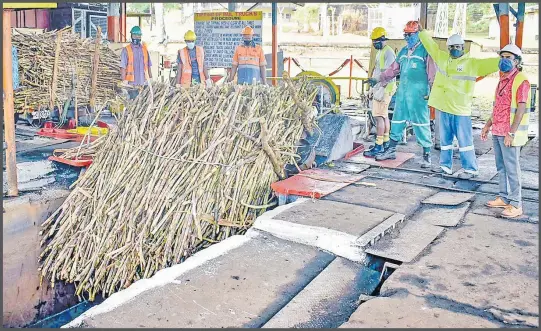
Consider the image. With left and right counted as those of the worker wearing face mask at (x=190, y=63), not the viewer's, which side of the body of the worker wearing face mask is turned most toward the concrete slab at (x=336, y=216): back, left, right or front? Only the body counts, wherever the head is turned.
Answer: front

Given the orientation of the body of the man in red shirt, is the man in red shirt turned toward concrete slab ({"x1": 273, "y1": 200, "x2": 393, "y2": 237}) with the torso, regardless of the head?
yes

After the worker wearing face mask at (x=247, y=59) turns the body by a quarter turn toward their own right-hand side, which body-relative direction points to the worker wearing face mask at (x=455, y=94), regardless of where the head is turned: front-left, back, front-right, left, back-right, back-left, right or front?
back-left

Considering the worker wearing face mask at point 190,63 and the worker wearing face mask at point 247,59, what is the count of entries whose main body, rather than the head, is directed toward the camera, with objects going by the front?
2

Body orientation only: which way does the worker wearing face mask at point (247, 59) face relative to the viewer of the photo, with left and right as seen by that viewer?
facing the viewer

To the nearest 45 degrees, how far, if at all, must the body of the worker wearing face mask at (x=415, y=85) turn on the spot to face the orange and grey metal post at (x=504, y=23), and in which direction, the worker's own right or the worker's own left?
approximately 180°

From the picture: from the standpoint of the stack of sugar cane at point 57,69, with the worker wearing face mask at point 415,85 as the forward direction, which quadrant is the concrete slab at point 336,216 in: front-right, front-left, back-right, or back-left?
front-right

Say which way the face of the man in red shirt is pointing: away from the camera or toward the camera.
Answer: toward the camera

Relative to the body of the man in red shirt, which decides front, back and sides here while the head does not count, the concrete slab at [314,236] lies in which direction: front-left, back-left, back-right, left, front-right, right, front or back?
front

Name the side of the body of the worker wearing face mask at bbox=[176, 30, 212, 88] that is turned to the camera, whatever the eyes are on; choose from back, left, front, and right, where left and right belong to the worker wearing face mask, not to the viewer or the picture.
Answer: front

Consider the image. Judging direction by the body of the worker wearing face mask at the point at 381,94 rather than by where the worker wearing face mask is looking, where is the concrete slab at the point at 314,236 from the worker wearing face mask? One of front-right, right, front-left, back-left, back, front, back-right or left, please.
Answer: front-left

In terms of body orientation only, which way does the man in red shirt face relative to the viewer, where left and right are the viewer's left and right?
facing the viewer and to the left of the viewer

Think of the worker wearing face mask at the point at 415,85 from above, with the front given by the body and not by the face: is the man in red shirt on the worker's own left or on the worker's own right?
on the worker's own left

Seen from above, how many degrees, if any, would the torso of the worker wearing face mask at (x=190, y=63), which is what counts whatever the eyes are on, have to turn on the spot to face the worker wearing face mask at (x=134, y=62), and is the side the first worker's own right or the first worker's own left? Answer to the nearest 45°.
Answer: approximately 90° to the first worker's own right

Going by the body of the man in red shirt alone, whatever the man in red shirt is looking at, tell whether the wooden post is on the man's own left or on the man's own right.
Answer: on the man's own right

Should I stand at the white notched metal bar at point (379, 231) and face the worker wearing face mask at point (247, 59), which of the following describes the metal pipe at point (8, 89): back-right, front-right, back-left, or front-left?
front-left

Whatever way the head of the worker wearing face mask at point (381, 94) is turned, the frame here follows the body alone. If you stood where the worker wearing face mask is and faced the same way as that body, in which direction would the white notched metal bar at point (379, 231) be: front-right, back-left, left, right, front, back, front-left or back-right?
front-left
